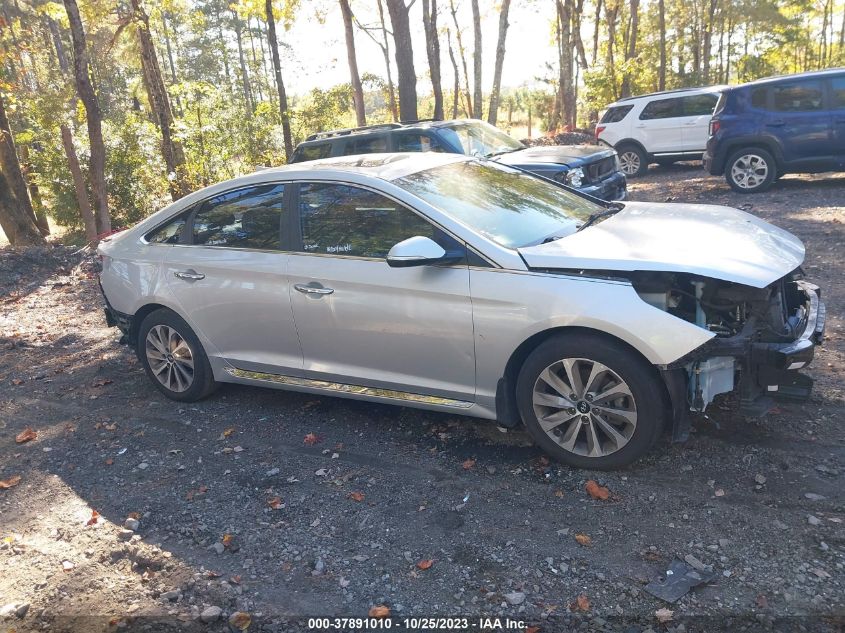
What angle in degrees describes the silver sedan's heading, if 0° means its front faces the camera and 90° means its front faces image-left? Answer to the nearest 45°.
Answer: approximately 315°

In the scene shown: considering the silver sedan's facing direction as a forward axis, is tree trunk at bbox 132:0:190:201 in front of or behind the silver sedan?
behind

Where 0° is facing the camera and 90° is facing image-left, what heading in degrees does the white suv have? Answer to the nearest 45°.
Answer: approximately 270°

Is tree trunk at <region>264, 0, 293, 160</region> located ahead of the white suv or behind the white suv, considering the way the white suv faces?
behind

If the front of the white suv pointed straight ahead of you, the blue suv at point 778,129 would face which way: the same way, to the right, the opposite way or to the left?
the same way

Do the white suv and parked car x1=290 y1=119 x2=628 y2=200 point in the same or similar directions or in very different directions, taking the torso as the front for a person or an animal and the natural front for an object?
same or similar directions

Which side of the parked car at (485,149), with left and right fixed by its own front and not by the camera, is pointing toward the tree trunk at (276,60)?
back

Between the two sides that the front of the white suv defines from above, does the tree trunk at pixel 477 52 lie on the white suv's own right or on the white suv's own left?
on the white suv's own left

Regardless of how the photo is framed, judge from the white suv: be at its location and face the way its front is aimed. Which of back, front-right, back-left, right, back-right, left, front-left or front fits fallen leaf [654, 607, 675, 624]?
right

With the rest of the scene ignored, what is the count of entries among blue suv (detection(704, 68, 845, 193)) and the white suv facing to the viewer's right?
2

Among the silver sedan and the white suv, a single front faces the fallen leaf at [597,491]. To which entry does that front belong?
the silver sedan

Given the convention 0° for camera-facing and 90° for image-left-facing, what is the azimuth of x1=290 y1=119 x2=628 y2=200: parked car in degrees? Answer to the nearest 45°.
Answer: approximately 315°

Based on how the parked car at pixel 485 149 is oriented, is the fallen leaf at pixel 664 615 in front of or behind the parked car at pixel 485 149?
in front

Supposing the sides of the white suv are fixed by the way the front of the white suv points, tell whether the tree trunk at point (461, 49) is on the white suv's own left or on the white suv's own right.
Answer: on the white suv's own left

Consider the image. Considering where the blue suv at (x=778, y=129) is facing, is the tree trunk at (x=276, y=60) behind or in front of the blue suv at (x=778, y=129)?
behind

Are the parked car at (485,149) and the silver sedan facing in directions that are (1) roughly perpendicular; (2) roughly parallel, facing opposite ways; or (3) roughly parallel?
roughly parallel
